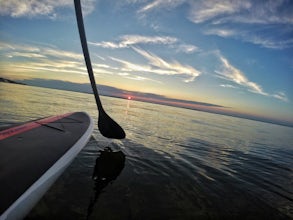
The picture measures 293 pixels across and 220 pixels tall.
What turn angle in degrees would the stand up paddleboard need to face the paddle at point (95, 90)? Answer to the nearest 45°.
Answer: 0° — it already faces it
